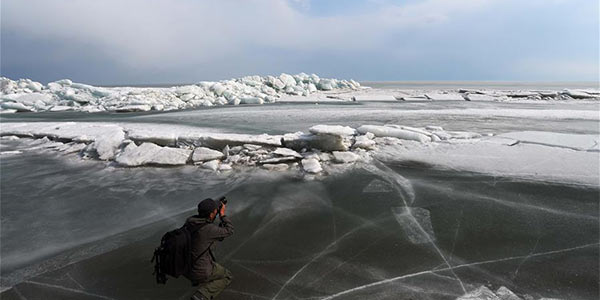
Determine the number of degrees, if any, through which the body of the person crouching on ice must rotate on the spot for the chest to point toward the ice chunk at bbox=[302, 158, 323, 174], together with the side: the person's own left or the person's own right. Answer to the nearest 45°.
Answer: approximately 45° to the person's own left

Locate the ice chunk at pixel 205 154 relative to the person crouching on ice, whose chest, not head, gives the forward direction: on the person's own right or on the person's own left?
on the person's own left

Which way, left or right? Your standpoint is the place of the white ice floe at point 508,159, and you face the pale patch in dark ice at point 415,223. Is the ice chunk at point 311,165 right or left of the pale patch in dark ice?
right

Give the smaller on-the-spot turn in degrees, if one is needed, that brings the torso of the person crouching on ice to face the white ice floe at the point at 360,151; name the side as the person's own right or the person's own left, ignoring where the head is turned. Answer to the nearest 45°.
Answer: approximately 45° to the person's own left

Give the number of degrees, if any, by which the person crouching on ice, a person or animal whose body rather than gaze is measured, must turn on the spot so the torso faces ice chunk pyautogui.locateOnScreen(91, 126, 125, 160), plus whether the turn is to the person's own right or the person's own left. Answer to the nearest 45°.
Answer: approximately 90° to the person's own left

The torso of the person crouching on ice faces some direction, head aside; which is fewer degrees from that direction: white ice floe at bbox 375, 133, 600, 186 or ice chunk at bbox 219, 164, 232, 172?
the white ice floe

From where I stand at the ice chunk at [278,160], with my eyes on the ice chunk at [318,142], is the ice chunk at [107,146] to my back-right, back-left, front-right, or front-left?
back-left

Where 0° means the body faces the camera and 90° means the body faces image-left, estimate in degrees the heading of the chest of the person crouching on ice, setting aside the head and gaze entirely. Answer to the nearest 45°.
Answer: approximately 270°
